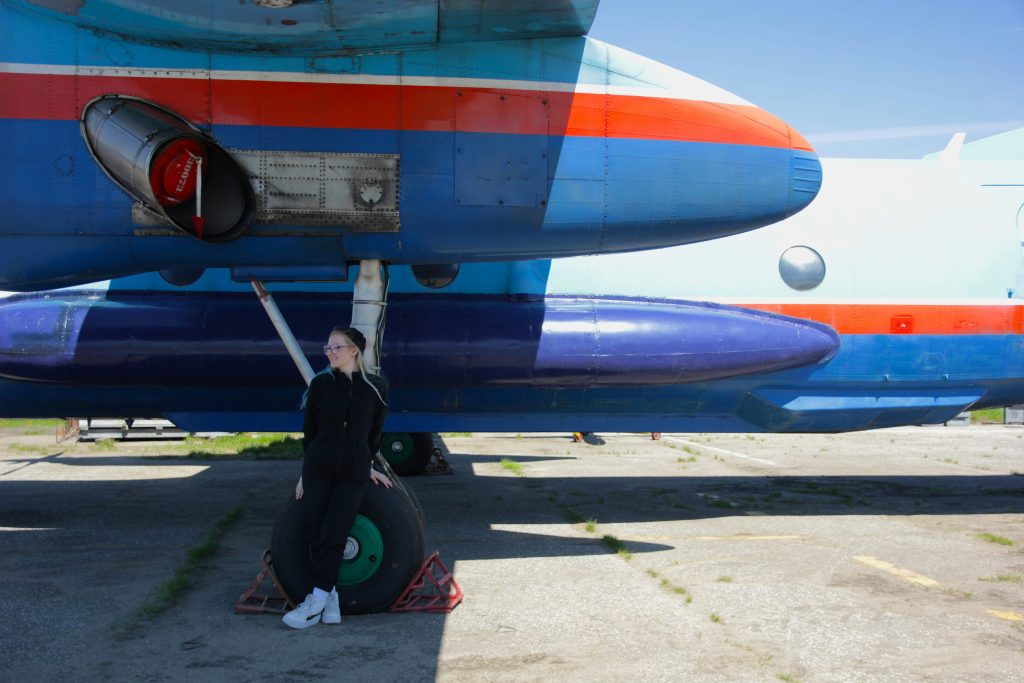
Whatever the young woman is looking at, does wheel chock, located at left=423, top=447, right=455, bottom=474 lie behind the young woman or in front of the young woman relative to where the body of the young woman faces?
behind

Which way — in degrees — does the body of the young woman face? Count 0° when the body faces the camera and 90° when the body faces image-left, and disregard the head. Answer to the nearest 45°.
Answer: approximately 0°

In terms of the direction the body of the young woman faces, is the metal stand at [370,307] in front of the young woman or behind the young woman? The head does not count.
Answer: behind
